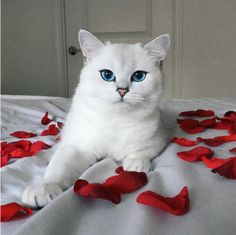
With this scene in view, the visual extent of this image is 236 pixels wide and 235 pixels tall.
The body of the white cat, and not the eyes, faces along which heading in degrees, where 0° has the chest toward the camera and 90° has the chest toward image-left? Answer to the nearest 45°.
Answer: approximately 0°

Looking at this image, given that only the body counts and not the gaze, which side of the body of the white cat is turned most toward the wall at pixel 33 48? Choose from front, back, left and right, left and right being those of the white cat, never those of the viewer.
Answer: back

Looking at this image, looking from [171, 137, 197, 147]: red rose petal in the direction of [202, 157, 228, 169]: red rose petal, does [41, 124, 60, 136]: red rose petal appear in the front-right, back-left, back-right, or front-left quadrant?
back-right

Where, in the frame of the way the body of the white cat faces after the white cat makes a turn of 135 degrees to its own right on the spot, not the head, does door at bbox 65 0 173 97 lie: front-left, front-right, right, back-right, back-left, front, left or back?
front-right
